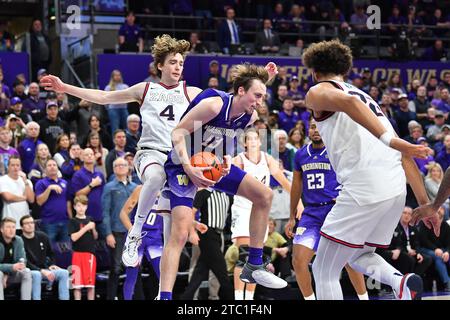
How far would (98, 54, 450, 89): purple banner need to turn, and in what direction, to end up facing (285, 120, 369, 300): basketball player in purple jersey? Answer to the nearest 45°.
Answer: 0° — it already faces them

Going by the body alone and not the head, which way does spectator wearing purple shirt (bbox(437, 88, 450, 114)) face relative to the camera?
toward the camera

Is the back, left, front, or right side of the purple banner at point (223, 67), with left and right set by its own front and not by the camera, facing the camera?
front

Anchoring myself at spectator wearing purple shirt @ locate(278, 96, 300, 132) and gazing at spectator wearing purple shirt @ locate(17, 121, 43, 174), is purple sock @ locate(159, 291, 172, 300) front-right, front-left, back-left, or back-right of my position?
front-left

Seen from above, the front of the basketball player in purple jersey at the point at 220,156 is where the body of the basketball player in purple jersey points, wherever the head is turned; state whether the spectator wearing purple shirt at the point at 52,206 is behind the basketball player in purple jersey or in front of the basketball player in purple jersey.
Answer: behind

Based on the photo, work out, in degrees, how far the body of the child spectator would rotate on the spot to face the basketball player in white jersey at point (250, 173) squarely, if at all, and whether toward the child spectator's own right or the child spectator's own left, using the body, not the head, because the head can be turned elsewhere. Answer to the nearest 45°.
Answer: approximately 90° to the child spectator's own left

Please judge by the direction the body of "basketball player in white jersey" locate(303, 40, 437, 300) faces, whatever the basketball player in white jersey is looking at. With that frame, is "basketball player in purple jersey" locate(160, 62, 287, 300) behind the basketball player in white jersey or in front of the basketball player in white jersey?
in front

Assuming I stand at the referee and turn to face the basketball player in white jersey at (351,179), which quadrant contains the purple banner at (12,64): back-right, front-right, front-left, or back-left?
back-right

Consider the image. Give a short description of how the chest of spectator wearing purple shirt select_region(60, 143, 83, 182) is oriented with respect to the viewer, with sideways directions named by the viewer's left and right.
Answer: facing the viewer and to the right of the viewer

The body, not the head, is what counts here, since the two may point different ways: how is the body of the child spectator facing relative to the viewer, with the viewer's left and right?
facing the viewer

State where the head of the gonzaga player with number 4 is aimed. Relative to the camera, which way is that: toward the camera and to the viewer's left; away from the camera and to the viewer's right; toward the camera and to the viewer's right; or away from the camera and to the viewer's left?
toward the camera and to the viewer's right

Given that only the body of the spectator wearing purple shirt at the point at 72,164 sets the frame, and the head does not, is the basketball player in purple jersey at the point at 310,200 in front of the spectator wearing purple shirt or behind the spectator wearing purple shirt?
in front

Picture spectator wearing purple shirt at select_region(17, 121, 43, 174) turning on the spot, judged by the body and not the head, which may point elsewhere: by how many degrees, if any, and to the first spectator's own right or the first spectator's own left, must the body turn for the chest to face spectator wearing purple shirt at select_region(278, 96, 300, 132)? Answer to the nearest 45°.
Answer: approximately 45° to the first spectator's own left
